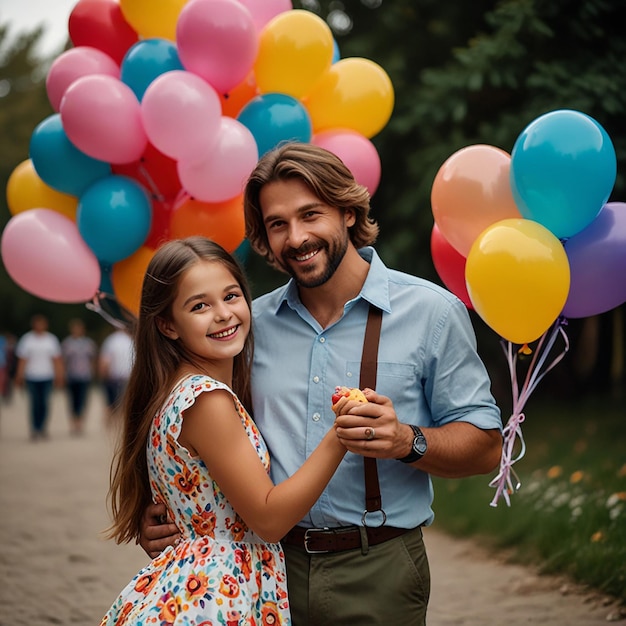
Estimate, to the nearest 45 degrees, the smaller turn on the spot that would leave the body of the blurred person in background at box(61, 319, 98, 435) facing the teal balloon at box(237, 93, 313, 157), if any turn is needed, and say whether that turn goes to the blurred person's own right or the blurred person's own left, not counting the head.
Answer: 0° — they already face it

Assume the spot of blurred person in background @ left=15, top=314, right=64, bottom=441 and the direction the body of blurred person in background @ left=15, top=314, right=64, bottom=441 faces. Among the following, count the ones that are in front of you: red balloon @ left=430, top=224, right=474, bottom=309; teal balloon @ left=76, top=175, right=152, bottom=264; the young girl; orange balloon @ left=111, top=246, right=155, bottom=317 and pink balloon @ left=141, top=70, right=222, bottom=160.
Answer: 5

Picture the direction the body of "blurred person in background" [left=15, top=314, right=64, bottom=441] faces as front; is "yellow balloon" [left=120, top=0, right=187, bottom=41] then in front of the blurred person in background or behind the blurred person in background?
in front

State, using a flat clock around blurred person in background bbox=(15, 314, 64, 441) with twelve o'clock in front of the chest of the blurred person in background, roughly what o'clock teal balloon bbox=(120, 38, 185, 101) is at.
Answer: The teal balloon is roughly at 12 o'clock from the blurred person in background.

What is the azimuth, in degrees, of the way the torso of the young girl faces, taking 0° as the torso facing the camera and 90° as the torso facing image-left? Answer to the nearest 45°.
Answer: approximately 270°

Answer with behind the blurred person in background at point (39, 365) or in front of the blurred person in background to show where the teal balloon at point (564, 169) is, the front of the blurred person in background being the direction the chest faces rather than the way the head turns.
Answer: in front

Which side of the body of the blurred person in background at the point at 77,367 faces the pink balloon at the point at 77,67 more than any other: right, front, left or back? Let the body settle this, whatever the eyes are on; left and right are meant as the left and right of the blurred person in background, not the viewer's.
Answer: front

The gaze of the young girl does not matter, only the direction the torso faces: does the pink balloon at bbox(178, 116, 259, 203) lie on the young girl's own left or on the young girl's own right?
on the young girl's own left

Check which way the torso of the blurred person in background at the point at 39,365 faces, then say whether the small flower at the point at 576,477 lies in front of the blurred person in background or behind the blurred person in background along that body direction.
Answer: in front

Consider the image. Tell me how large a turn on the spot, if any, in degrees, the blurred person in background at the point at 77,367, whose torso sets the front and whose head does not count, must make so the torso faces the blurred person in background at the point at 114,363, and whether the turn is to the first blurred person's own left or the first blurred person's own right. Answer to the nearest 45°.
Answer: approximately 45° to the first blurred person's own left

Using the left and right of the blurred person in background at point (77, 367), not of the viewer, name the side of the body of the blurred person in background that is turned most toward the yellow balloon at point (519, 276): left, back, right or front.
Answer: front
